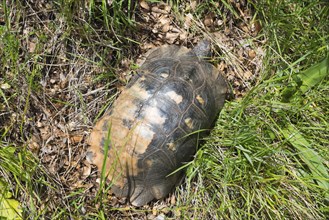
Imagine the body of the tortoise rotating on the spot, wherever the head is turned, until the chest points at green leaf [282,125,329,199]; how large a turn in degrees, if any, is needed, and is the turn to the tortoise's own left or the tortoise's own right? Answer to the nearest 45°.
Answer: approximately 45° to the tortoise's own right

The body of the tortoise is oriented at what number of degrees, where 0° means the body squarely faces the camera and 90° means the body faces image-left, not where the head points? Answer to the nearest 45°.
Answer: approximately 225°

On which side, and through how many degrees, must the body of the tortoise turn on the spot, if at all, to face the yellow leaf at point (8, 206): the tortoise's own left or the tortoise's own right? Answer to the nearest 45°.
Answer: approximately 135° to the tortoise's own left

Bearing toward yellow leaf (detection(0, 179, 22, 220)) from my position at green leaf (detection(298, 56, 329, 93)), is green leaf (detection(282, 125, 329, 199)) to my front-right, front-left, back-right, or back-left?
front-left

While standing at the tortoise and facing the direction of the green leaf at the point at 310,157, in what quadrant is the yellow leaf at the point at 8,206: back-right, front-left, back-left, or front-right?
back-right

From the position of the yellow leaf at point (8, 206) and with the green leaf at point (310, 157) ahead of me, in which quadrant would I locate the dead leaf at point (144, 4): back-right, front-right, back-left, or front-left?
front-left

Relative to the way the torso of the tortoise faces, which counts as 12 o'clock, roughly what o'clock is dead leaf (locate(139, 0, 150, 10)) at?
The dead leaf is roughly at 11 o'clock from the tortoise.

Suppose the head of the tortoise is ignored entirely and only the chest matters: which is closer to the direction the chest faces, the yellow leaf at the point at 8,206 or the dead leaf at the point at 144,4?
the dead leaf

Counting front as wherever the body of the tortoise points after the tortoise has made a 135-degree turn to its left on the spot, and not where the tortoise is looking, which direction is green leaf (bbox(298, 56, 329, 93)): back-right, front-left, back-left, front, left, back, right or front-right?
back
